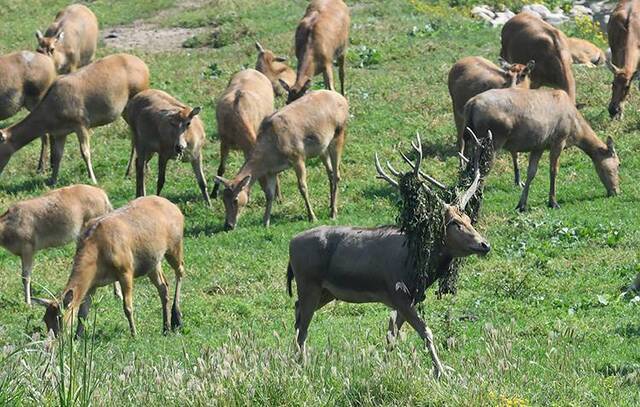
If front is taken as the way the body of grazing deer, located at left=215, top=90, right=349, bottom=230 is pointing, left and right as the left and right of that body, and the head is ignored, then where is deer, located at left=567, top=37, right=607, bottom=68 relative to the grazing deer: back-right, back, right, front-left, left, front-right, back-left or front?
back

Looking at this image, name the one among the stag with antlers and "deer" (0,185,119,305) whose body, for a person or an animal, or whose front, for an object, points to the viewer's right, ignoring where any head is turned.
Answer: the stag with antlers

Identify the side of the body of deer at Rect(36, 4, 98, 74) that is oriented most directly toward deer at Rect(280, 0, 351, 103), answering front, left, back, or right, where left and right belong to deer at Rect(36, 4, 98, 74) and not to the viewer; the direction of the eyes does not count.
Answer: left

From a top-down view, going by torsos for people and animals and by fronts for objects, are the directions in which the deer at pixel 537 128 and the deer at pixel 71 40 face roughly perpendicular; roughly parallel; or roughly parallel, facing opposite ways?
roughly perpendicular

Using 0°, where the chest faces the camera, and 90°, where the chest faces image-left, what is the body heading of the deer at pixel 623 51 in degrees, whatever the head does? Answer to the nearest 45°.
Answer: approximately 0°

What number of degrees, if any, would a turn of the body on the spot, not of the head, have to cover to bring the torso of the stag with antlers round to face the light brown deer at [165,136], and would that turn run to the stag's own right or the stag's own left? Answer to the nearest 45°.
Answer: approximately 135° to the stag's own left

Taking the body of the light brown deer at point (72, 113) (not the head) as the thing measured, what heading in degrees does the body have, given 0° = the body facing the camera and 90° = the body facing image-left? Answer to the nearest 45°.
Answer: approximately 90°
